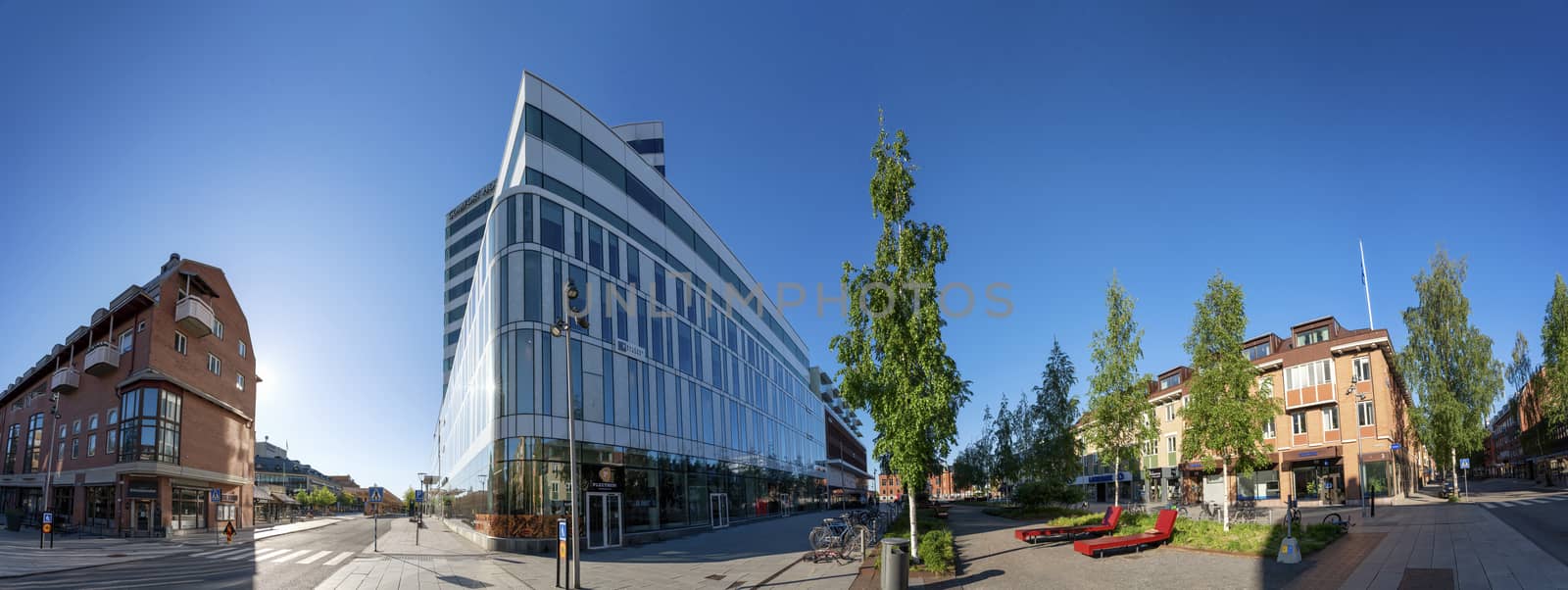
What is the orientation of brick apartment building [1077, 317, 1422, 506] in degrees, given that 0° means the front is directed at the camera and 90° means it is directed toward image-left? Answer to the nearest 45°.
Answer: approximately 45°

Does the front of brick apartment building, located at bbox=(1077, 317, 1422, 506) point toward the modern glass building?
yes

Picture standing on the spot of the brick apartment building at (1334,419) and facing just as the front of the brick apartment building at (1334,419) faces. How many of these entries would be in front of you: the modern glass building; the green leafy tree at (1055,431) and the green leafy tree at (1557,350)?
2

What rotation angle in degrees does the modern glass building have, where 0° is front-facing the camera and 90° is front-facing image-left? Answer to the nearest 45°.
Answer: approximately 315°
